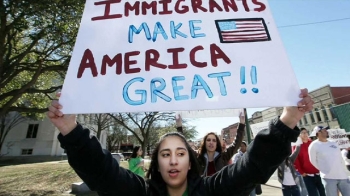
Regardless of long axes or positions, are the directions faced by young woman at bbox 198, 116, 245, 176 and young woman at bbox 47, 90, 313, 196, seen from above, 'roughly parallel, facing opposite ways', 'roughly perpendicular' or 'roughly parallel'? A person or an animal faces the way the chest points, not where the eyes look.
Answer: roughly parallel

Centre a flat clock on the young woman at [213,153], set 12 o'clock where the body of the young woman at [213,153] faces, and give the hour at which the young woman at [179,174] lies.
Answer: the young woman at [179,174] is roughly at 12 o'clock from the young woman at [213,153].

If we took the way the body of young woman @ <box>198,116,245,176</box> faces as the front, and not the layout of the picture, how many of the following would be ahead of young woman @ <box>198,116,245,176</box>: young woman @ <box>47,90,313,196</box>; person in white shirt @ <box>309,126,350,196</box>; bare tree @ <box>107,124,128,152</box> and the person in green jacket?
1

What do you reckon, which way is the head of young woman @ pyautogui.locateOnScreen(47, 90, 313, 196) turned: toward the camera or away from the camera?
toward the camera

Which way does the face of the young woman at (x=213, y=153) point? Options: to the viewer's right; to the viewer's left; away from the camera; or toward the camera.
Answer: toward the camera

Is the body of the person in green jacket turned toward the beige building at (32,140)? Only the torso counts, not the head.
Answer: no

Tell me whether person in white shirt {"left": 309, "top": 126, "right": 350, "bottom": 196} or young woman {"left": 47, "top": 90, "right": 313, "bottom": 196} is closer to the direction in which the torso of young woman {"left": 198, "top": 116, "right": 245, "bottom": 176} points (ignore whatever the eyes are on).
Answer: the young woman

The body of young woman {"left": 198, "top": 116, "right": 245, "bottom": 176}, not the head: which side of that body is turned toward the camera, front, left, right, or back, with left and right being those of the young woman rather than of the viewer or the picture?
front

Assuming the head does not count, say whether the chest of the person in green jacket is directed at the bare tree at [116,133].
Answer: no

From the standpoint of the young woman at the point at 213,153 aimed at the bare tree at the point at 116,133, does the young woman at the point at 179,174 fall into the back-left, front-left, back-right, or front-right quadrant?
back-left

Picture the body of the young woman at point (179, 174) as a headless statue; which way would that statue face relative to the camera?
toward the camera

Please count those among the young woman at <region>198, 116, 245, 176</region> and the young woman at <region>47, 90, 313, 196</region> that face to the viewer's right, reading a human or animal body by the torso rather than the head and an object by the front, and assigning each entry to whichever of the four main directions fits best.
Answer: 0
